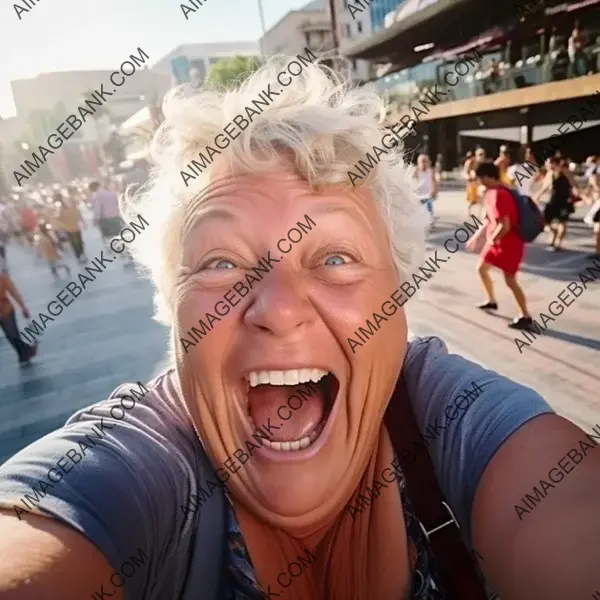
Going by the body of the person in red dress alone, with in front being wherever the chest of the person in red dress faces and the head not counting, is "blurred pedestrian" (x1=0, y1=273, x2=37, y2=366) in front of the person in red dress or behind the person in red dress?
in front

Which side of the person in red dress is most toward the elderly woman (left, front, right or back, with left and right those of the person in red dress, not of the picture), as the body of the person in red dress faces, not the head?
left

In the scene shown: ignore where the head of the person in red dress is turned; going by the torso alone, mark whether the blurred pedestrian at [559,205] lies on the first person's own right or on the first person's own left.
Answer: on the first person's own right

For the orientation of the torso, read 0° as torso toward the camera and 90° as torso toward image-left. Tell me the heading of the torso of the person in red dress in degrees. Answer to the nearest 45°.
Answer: approximately 90°

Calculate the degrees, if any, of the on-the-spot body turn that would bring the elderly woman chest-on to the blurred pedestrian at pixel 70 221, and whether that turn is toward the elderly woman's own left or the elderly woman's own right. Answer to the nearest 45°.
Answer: approximately 135° to the elderly woman's own right

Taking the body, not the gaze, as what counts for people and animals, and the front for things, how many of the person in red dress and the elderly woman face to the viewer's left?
1

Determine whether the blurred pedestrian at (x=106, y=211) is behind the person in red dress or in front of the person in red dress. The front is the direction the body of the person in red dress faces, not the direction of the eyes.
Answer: in front

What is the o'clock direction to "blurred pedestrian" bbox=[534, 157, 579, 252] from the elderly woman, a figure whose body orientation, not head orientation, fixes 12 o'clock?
The blurred pedestrian is roughly at 7 o'clock from the elderly woman.

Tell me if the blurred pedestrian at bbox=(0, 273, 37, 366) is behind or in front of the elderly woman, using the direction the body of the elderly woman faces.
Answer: behind

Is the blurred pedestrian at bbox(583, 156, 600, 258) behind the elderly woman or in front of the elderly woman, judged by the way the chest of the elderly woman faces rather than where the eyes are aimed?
behind

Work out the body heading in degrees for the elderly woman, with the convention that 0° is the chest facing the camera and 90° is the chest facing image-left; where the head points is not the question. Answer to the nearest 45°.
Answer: approximately 0°

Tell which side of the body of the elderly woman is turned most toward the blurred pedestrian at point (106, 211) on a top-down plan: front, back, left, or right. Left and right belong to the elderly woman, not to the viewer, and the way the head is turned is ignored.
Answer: back
